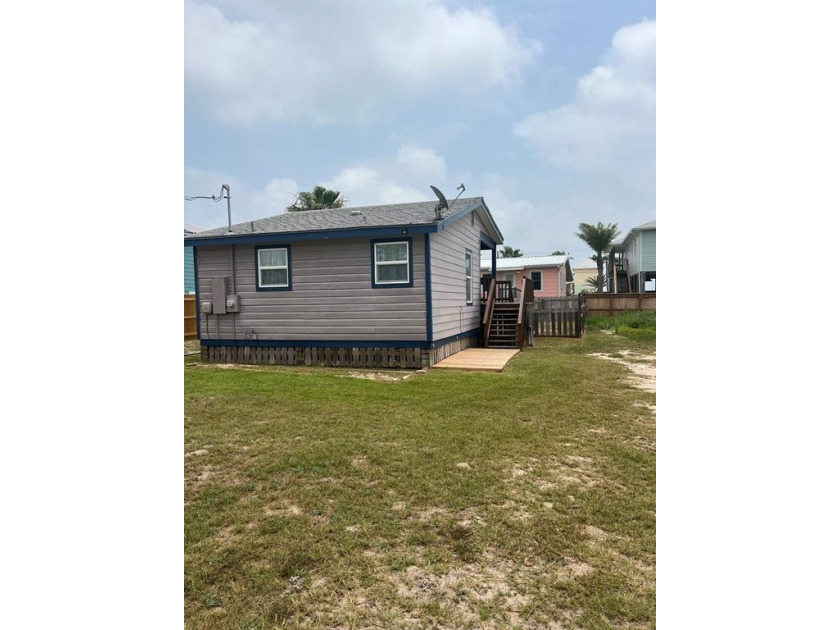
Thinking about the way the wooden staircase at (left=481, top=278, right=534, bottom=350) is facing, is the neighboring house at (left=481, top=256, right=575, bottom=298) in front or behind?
behind

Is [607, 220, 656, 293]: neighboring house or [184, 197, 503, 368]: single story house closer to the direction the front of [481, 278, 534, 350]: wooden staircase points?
the single story house

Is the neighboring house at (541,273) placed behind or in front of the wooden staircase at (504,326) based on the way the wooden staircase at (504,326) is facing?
behind

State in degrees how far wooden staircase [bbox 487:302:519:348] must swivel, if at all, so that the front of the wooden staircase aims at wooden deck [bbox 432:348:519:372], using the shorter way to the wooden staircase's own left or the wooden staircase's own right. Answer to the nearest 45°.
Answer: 0° — it already faces it

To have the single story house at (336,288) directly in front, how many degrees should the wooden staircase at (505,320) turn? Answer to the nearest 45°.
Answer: approximately 45° to its right

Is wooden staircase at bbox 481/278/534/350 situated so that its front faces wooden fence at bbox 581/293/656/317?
no

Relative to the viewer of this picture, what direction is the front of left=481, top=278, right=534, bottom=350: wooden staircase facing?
facing the viewer

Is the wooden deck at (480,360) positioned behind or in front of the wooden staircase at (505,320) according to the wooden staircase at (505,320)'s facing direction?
in front

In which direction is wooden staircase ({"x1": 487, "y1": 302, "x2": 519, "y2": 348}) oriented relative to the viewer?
toward the camera

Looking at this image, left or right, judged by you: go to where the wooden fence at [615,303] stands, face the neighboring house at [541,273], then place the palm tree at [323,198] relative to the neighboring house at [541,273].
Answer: left

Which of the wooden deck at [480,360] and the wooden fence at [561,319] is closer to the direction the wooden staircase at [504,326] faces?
the wooden deck

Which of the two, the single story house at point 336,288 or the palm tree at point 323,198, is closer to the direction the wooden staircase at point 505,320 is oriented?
the single story house

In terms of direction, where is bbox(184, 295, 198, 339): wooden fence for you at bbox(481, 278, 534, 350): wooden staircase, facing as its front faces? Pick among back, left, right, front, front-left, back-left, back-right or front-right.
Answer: right

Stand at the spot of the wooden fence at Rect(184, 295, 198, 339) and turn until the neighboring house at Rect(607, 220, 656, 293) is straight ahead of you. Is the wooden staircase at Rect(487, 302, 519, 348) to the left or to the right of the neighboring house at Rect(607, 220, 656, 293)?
right

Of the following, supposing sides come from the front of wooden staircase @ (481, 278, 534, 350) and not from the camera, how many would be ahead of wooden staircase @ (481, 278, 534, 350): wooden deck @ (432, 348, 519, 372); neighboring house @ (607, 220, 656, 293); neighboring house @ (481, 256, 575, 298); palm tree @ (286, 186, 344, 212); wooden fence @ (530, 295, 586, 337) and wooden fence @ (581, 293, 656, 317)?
1

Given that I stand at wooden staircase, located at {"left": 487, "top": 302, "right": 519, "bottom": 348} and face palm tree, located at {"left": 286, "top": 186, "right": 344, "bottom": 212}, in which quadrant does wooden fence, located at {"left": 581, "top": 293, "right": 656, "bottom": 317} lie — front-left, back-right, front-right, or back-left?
front-right

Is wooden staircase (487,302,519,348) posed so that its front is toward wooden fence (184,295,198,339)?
no

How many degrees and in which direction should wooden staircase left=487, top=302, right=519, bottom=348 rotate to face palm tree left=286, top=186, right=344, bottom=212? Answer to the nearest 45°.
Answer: approximately 135° to its right

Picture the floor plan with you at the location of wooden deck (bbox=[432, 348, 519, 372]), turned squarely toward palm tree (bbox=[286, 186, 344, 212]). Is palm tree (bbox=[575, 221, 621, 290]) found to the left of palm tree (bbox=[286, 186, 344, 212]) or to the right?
right
